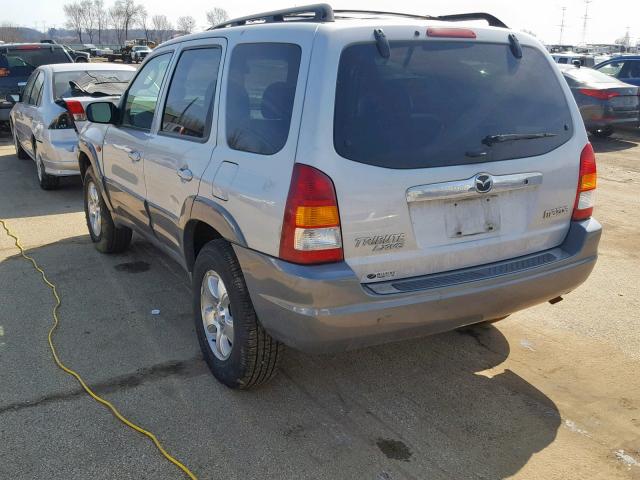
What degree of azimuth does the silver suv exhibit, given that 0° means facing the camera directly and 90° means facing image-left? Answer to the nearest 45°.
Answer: approximately 135°

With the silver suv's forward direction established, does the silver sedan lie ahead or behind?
ahead
